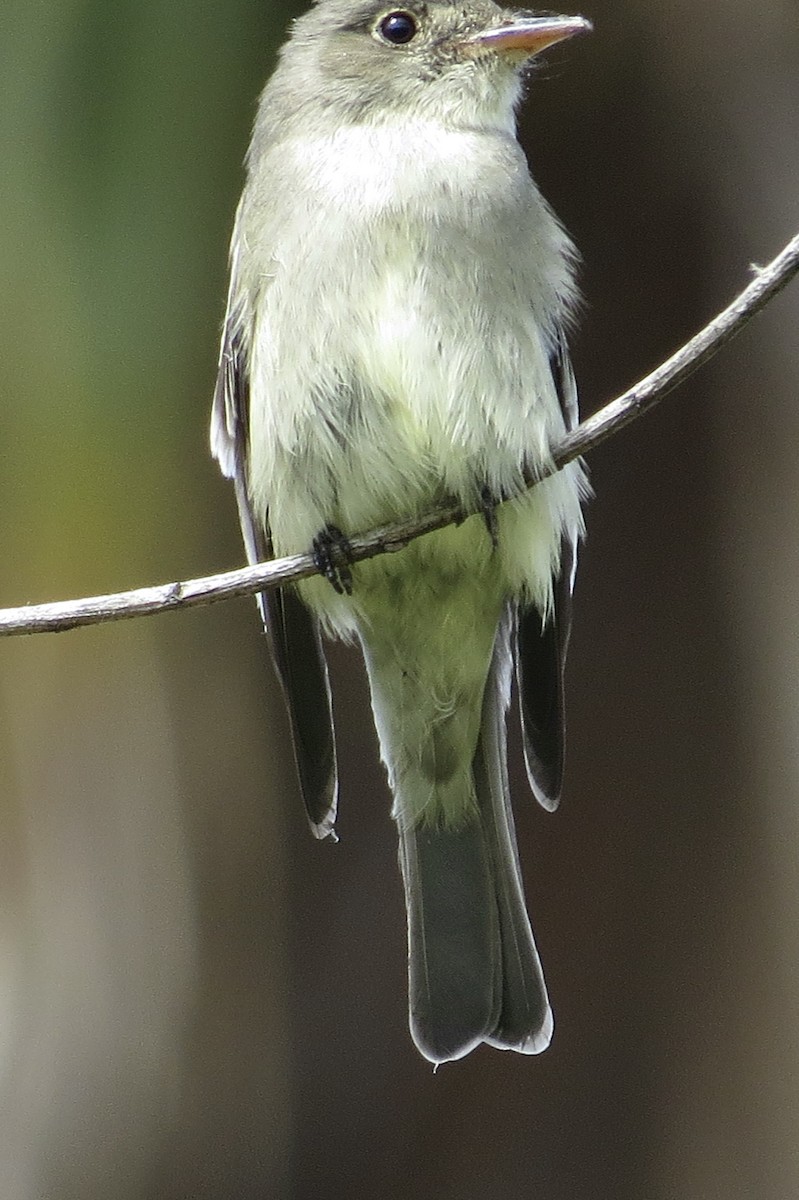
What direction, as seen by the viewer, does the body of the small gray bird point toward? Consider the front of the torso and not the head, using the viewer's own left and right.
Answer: facing the viewer
